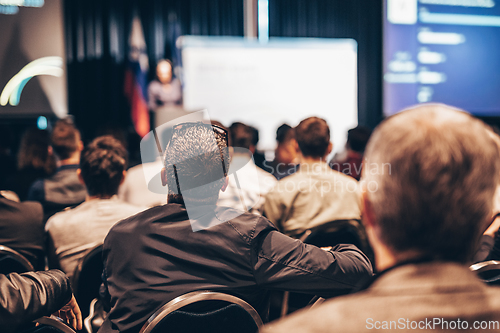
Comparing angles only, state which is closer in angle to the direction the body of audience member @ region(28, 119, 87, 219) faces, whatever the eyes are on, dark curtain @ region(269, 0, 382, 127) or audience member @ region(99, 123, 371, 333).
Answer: the dark curtain

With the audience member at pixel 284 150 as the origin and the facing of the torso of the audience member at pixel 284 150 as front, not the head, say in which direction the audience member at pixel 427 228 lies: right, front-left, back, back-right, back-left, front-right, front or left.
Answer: back

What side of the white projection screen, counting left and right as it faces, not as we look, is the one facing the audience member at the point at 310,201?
front

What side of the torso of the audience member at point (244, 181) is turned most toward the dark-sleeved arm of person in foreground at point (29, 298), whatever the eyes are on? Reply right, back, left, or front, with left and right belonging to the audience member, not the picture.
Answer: back

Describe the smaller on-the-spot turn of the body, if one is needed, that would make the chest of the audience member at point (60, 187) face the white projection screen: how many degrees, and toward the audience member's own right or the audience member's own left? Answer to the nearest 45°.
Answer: approximately 45° to the audience member's own right

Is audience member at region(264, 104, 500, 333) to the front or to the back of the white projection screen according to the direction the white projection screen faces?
to the front

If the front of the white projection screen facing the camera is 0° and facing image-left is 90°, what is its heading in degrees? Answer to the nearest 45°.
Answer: approximately 0°

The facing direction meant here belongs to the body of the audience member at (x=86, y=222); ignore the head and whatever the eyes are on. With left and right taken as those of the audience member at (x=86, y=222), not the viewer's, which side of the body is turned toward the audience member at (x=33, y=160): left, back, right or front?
front

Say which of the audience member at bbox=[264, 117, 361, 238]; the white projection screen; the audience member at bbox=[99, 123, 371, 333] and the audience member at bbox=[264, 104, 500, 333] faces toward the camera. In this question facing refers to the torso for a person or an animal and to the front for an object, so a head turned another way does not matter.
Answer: the white projection screen

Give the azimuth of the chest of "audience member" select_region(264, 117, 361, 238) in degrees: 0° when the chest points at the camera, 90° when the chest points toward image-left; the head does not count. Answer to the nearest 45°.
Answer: approximately 180°

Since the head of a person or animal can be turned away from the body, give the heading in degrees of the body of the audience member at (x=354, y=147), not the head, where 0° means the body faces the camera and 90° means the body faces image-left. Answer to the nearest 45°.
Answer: approximately 180°

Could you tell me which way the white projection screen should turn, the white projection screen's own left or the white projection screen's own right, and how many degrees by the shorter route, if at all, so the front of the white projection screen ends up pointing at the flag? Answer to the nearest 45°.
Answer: approximately 90° to the white projection screen's own right

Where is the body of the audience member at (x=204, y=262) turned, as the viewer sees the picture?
away from the camera

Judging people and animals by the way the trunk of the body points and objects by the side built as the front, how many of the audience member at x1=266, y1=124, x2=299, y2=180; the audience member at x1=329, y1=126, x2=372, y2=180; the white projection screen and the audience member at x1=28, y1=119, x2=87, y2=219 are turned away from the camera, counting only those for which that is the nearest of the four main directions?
3
